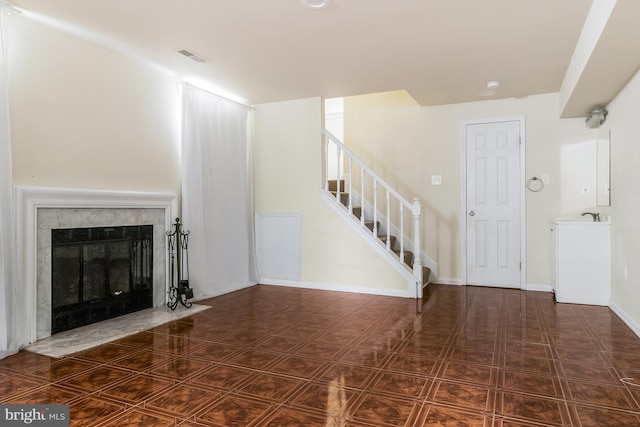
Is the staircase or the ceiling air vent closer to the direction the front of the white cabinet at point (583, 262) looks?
the staircase

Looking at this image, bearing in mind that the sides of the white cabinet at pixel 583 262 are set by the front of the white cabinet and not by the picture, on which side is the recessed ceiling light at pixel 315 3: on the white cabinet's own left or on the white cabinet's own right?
on the white cabinet's own left

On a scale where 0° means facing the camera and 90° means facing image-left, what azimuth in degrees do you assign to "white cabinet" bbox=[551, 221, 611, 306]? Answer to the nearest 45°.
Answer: approximately 90°

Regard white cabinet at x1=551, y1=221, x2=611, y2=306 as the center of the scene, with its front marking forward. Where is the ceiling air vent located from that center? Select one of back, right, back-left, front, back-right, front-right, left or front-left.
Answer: front-left

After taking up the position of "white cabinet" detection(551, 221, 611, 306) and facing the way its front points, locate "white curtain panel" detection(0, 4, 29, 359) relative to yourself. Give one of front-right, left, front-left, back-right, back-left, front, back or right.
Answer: front-left

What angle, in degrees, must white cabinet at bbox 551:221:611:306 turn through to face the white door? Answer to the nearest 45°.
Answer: approximately 45° to its right

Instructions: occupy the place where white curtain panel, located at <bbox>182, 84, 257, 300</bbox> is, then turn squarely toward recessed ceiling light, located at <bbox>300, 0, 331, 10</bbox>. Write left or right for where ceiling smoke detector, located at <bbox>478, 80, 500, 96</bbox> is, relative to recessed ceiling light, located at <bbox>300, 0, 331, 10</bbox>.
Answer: left

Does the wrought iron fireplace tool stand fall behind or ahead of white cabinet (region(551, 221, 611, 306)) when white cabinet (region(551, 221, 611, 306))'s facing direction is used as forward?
ahead

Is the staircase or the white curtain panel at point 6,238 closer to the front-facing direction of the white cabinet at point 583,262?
the staircase

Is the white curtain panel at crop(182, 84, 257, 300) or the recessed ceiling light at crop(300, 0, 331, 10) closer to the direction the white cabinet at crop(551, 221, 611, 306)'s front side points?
the white curtain panel
